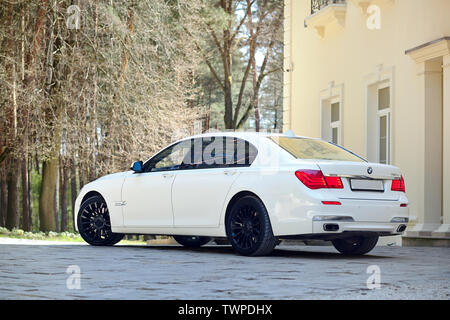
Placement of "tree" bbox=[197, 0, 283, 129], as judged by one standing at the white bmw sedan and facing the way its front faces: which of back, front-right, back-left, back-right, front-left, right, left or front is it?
front-right

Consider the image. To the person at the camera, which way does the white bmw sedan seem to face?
facing away from the viewer and to the left of the viewer
